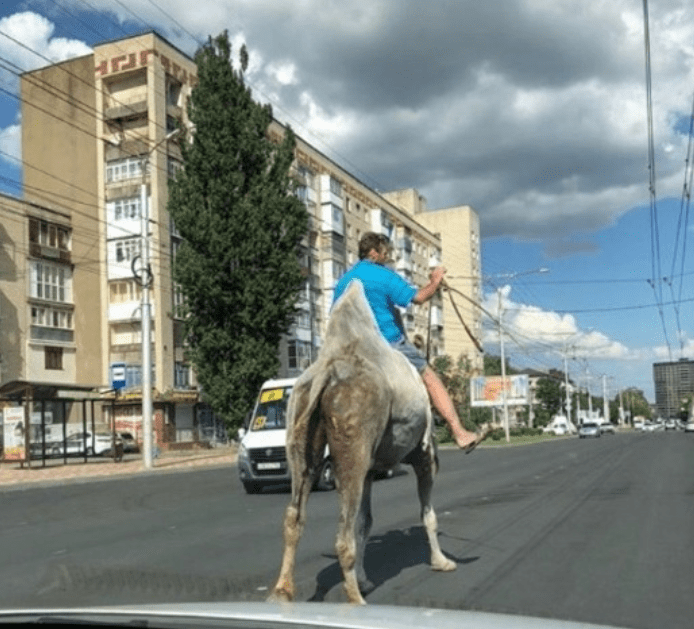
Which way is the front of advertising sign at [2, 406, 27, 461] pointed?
toward the camera

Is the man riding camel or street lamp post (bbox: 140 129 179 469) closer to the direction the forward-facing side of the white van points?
the man riding camel

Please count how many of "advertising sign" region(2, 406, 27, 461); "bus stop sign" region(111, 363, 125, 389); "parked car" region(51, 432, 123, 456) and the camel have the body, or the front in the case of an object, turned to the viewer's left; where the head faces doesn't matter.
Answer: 1

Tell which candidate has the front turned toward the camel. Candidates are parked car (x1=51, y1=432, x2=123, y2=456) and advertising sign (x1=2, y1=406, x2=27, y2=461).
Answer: the advertising sign

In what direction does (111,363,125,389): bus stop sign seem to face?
toward the camera

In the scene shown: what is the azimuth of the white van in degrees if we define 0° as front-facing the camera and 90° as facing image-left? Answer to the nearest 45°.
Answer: approximately 45°

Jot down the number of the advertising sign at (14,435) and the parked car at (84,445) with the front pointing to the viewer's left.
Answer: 1

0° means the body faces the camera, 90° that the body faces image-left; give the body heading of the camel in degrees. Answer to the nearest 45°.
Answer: approximately 225°

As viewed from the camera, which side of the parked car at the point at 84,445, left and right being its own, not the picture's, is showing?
left

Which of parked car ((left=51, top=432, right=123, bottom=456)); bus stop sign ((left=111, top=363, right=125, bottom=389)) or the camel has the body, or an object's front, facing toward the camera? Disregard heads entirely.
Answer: the bus stop sign

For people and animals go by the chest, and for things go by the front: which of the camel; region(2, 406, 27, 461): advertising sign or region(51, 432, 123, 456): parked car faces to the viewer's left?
the parked car

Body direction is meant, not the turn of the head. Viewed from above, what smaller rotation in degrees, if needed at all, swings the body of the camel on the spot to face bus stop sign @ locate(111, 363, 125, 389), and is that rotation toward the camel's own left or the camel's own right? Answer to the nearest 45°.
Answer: approximately 45° to the camel's own left

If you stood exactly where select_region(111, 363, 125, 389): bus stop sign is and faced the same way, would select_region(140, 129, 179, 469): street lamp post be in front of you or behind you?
in front
